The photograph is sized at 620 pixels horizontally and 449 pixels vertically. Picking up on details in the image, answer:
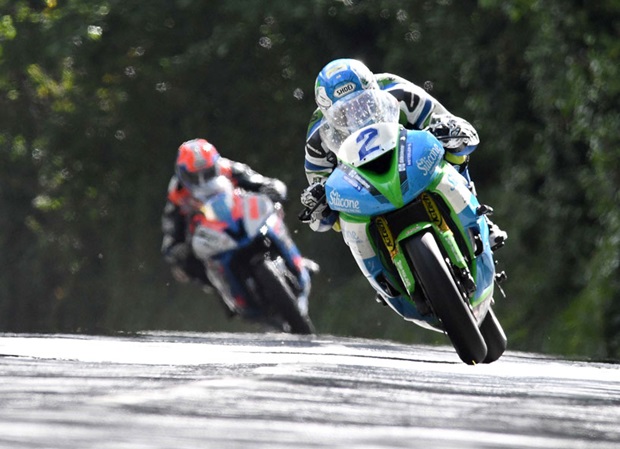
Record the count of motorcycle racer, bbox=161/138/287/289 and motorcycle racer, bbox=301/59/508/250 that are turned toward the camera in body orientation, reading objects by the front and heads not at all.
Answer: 2

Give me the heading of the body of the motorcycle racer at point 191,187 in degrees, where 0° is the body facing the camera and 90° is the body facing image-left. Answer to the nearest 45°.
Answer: approximately 0°

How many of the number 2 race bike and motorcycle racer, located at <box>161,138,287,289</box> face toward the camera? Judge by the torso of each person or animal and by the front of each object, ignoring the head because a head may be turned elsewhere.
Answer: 2

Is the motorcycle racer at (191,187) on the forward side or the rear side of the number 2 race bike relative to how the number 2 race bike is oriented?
on the rear side

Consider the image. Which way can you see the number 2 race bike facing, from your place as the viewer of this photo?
facing the viewer

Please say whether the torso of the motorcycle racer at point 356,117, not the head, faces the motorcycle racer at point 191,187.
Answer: no

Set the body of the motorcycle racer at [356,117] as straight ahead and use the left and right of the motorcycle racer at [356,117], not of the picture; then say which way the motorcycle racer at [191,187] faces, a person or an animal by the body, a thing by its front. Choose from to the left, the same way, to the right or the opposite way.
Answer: the same way

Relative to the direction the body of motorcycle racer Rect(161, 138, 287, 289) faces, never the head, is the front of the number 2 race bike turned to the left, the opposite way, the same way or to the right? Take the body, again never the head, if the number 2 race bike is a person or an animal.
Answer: the same way

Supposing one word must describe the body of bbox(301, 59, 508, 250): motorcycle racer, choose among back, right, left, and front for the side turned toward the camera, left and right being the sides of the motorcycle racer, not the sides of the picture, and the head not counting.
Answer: front
